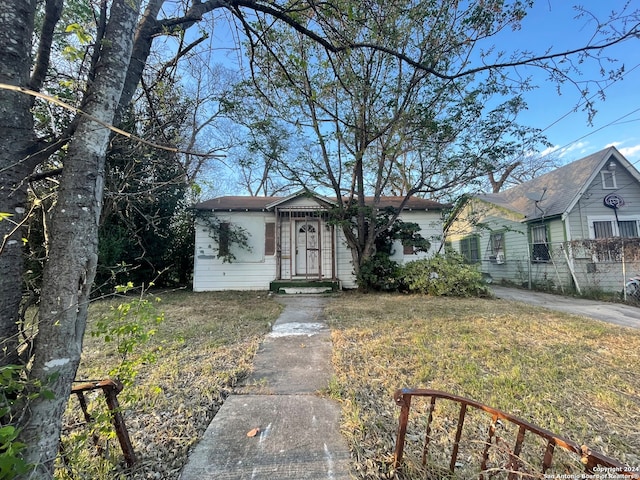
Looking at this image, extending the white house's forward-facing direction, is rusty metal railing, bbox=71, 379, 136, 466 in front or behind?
in front

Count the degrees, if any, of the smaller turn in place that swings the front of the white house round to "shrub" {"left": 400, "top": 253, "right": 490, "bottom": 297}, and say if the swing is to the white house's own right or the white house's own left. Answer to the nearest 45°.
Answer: approximately 90° to the white house's own left

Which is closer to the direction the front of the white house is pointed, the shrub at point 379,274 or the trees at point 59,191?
the trees

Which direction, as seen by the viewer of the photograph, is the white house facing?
facing the viewer

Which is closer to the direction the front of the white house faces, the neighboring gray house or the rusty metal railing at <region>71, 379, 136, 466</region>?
the rusty metal railing

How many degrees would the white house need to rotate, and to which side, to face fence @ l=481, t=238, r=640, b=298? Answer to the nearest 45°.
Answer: approximately 90° to its left

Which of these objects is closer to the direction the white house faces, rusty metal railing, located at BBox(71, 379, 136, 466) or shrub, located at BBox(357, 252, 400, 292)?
the rusty metal railing

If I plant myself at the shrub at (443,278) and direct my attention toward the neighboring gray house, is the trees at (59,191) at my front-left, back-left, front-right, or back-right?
back-right

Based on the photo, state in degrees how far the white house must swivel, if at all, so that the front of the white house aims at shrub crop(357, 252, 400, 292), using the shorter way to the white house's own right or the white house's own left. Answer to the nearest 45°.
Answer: approximately 90° to the white house's own left

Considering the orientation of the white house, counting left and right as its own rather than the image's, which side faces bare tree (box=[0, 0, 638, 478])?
front

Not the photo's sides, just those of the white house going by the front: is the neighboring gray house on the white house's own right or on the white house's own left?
on the white house's own left
